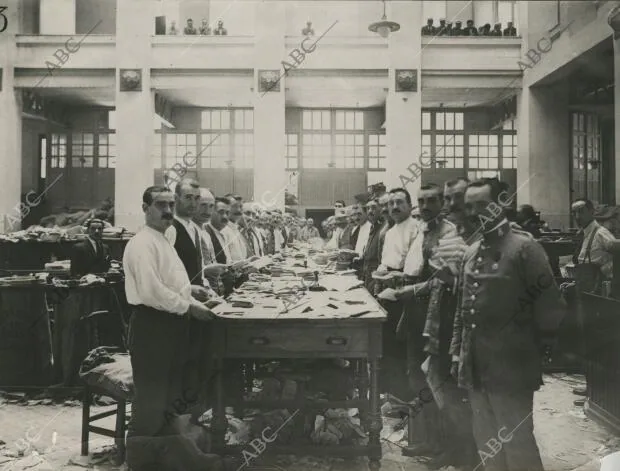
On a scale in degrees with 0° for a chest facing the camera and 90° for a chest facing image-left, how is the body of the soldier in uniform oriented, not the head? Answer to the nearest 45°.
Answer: approximately 45°

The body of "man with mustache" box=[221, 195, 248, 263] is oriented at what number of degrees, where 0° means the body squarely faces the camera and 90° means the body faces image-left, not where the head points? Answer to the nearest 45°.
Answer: approximately 315°

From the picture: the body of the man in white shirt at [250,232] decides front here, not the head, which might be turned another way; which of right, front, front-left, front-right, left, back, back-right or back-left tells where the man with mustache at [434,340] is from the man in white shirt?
front-right

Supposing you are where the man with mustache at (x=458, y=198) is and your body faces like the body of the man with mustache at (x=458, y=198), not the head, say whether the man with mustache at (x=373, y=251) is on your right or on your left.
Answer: on your right

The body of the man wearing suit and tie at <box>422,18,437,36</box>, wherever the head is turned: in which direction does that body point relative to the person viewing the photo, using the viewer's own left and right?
facing the viewer

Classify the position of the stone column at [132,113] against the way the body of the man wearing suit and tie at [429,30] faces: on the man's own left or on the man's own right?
on the man's own right

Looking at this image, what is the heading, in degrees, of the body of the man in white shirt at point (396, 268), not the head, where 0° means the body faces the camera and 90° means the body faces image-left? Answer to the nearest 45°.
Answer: approximately 45°

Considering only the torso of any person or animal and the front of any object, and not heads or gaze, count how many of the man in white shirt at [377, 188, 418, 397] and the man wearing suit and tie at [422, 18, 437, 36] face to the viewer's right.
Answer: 0

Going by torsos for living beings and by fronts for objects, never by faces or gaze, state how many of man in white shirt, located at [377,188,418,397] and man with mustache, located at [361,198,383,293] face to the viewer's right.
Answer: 0

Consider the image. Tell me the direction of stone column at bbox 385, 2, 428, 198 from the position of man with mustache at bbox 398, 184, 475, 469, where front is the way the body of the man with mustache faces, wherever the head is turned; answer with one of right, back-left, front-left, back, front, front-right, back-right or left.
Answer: back-right

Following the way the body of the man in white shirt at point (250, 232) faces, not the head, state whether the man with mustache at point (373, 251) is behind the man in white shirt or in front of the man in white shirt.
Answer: in front

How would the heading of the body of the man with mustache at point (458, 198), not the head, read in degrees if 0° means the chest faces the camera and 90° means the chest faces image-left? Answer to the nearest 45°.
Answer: approximately 45°

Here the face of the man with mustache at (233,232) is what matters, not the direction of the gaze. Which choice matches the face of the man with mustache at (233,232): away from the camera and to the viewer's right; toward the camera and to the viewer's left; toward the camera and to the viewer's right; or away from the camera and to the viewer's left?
toward the camera and to the viewer's right

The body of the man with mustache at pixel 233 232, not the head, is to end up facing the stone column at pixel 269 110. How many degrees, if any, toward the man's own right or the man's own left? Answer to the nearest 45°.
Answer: approximately 135° to the man's own left

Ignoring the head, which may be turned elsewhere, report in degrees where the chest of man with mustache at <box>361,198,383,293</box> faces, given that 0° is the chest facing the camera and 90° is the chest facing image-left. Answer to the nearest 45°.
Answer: approximately 45°
